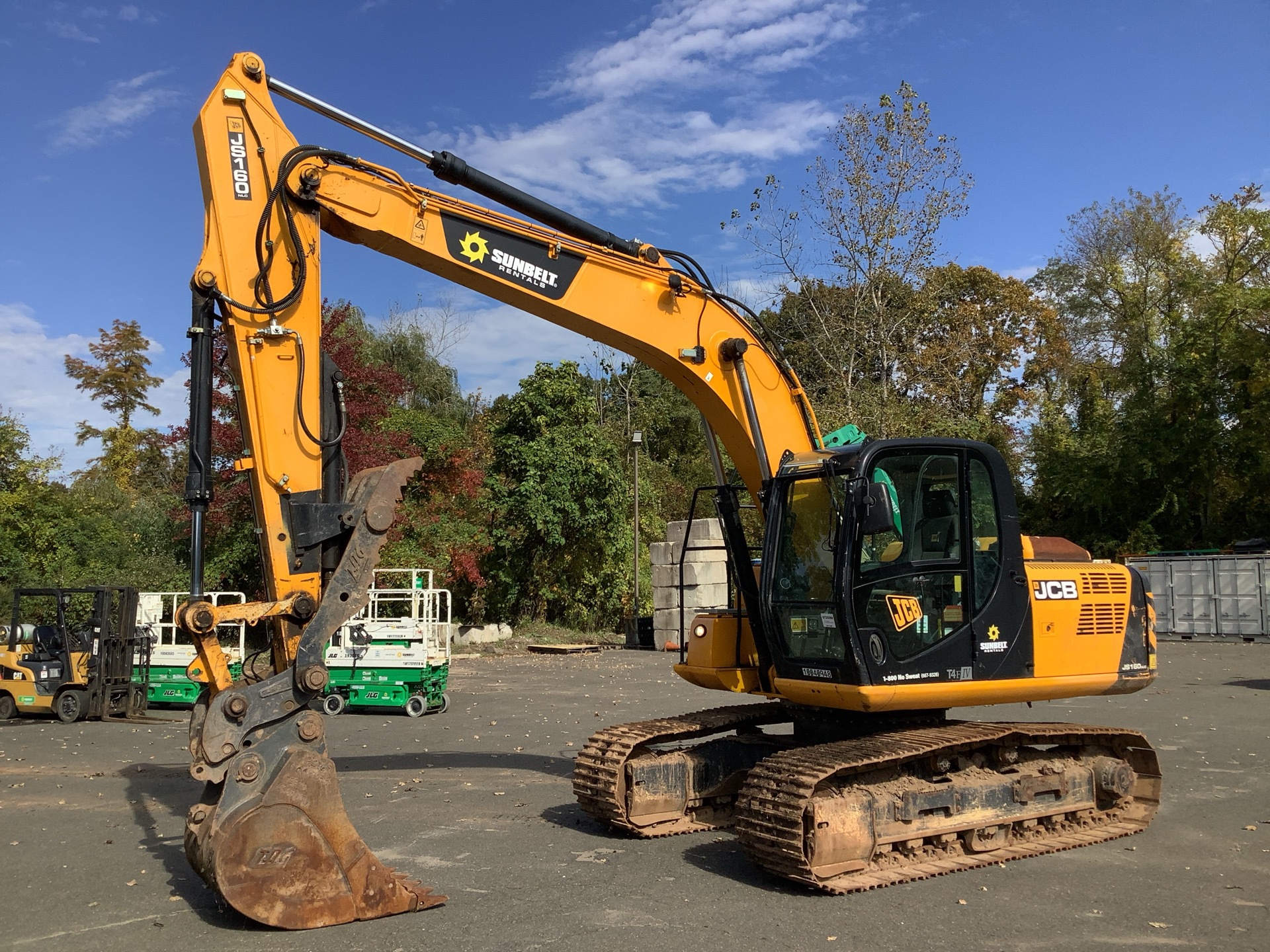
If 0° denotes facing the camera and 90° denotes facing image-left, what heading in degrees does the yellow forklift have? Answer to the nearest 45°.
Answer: approximately 315°

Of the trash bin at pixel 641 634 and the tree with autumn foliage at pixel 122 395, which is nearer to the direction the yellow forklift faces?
the trash bin

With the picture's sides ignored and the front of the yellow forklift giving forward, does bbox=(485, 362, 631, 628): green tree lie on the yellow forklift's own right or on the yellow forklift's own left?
on the yellow forklift's own left

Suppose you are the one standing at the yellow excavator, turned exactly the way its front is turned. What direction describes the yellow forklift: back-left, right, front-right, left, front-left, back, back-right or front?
right

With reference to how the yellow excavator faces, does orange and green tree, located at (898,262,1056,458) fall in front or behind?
behind

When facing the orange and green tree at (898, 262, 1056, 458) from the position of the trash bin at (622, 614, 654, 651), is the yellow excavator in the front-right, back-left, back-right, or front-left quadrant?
back-right

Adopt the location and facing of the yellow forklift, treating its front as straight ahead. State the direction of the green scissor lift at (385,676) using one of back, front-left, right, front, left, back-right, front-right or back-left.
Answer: front

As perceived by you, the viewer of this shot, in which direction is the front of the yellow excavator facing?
facing the viewer and to the left of the viewer

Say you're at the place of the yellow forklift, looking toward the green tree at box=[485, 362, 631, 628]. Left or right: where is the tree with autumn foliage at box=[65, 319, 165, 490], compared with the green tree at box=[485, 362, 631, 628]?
left

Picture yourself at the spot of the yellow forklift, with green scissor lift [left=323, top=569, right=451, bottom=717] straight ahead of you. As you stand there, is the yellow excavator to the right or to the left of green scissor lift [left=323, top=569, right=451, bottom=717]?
right
